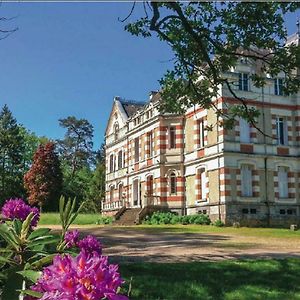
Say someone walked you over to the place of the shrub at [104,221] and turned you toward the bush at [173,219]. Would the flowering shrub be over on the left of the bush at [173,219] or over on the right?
right

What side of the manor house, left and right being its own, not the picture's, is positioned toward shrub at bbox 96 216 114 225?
right

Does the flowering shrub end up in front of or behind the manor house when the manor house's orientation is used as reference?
in front
